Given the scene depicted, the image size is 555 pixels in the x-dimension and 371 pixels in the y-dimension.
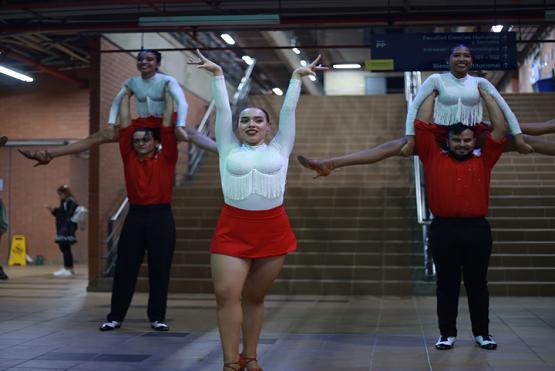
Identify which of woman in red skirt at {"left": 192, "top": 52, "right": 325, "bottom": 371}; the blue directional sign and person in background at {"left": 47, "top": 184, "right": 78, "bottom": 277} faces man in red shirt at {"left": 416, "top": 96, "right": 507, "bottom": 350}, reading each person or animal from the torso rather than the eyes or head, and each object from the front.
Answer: the blue directional sign

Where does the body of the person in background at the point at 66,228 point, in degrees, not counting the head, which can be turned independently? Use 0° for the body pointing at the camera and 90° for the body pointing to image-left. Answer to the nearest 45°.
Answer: approximately 90°

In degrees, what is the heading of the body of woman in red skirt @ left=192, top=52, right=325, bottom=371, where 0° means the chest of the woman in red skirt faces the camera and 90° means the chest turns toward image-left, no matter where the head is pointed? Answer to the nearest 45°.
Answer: approximately 0°

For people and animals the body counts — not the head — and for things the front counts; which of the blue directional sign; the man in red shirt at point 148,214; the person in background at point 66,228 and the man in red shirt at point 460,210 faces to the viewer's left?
the person in background

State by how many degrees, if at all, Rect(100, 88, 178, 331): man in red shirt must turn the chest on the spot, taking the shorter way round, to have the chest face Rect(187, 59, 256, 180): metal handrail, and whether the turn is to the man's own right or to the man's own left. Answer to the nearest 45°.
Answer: approximately 180°

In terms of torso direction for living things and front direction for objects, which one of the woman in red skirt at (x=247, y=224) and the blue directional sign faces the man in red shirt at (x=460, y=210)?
the blue directional sign

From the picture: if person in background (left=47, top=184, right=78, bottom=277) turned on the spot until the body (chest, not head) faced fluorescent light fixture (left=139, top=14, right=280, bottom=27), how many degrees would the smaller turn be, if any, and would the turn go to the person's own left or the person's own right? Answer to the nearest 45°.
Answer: approximately 135° to the person's own left
